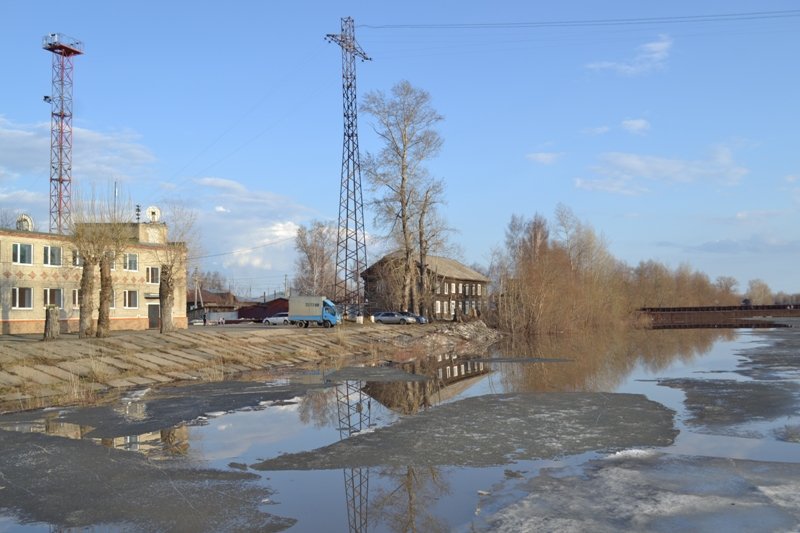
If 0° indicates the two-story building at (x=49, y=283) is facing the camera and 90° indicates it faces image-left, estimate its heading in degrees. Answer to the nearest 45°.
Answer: approximately 315°
